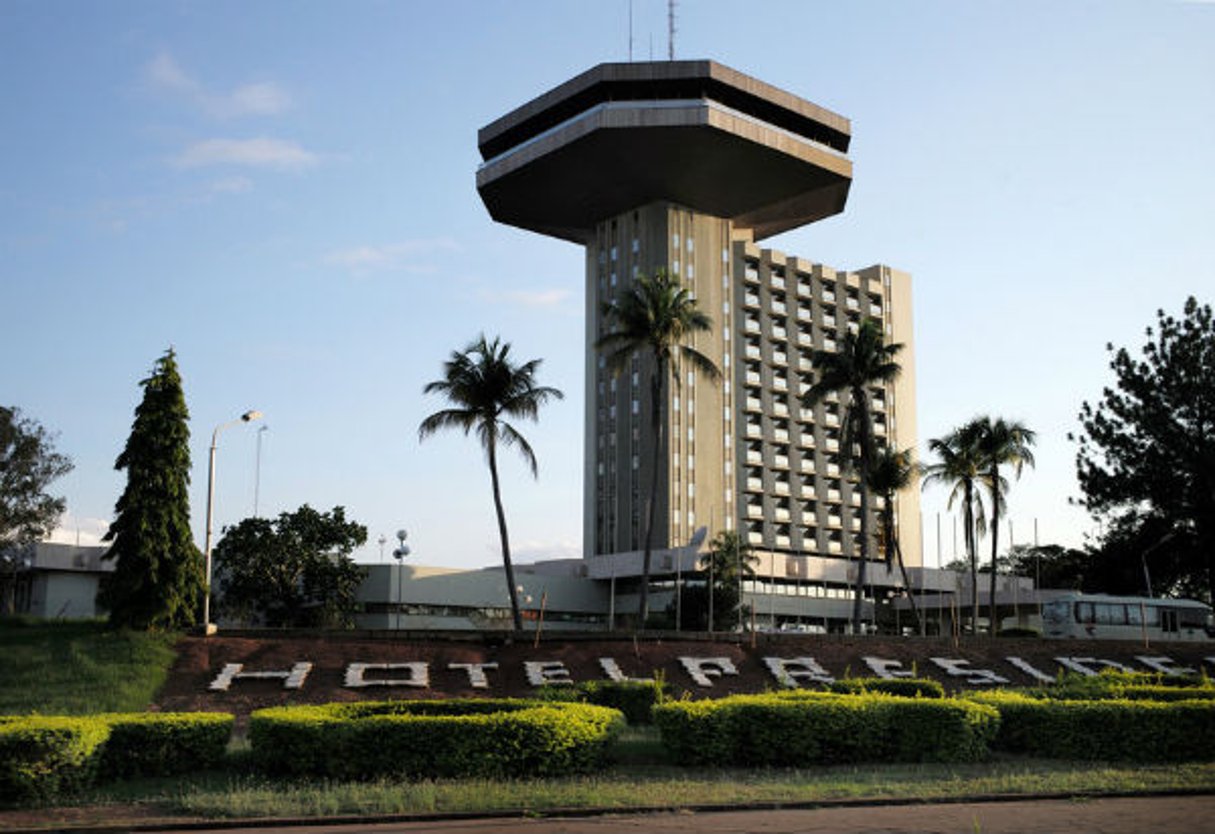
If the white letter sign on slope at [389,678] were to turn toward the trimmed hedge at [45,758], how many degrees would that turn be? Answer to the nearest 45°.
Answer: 0° — it already faces it

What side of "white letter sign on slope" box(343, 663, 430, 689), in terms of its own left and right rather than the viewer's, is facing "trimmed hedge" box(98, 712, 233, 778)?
front

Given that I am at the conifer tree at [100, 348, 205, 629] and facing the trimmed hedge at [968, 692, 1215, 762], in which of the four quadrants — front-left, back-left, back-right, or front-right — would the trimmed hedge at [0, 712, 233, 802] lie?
front-right

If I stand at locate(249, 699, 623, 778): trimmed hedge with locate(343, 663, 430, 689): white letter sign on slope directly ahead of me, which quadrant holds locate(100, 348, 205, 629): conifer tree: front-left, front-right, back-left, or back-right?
front-left

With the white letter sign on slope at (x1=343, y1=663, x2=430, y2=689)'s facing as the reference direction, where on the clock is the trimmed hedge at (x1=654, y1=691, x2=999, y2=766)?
The trimmed hedge is roughly at 11 o'clock from the white letter sign on slope.

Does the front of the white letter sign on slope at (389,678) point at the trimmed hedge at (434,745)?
yes

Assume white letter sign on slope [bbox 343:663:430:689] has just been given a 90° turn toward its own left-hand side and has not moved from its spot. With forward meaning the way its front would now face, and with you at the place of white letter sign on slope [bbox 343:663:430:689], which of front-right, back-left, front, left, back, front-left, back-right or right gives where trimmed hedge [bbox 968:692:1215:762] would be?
front-right

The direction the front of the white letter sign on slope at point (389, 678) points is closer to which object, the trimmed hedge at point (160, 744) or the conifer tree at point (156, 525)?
the trimmed hedge

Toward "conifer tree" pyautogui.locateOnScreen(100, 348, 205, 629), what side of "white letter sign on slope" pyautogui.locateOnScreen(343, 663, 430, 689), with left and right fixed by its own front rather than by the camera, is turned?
right

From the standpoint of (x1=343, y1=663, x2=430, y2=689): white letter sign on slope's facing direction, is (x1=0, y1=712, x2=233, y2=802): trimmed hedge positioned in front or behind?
in front

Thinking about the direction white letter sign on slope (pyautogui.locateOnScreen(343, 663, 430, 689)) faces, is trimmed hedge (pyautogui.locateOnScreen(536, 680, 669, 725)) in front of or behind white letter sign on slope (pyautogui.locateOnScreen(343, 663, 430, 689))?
in front

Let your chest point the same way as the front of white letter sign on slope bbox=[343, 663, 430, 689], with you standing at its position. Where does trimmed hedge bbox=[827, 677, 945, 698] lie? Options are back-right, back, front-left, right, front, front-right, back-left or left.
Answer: front-left
